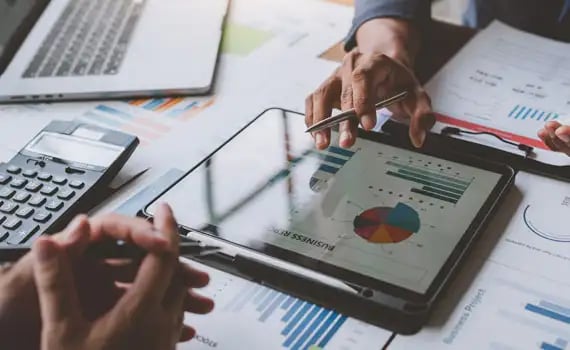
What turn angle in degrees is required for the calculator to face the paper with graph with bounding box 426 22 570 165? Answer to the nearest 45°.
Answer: approximately 135° to its left

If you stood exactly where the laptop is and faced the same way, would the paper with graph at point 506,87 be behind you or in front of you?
in front
